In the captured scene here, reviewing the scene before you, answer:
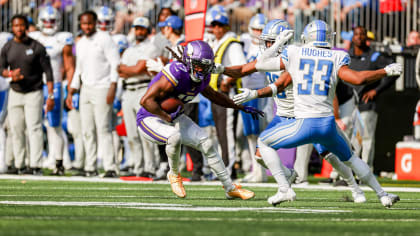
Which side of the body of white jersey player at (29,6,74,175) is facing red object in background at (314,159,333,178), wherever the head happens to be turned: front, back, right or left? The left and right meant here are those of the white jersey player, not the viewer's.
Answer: left

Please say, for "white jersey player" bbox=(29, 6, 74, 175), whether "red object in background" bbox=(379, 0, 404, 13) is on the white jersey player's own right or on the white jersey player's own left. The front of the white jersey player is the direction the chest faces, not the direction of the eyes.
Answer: on the white jersey player's own left

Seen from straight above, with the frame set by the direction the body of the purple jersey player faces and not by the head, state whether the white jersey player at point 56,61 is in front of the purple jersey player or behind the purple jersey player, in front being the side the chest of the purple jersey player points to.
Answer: behind

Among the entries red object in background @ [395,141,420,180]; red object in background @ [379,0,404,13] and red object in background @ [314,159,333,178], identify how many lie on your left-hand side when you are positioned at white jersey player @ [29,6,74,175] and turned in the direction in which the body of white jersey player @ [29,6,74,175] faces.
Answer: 3

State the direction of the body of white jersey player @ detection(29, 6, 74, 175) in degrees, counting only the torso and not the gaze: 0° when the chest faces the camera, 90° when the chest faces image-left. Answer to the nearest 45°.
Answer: approximately 0°

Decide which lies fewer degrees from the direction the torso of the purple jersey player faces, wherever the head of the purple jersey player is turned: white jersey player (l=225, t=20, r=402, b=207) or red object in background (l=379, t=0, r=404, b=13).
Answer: the white jersey player
